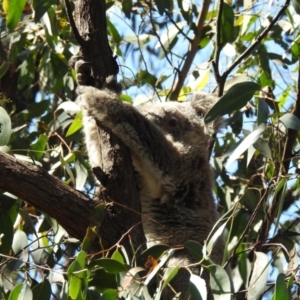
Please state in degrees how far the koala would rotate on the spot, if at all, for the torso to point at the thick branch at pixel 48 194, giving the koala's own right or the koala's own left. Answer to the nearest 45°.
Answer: approximately 45° to the koala's own left
